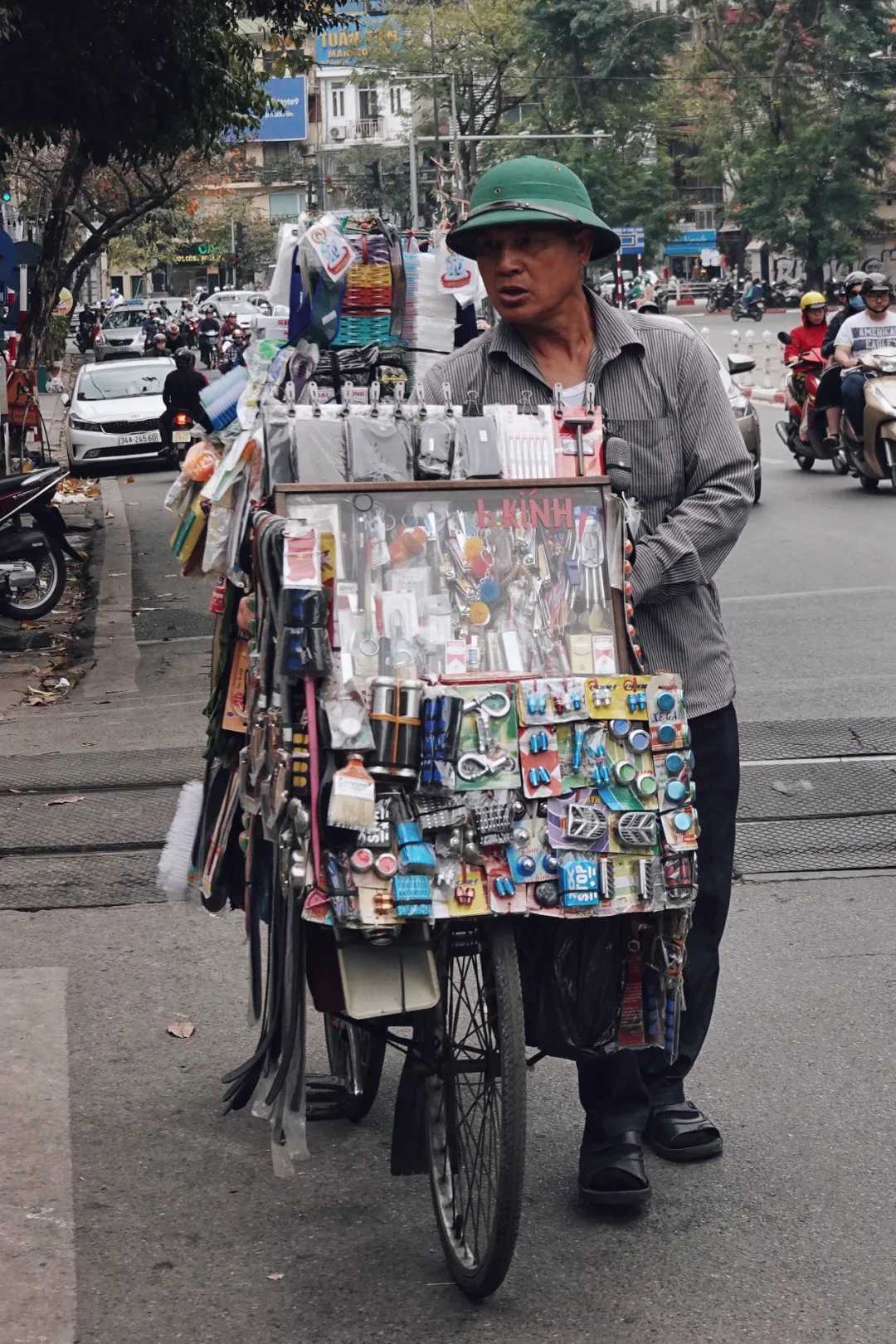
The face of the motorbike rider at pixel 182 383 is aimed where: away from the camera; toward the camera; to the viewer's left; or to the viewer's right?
away from the camera

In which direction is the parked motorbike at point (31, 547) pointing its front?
to the viewer's left

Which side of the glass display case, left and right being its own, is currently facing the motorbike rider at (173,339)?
back

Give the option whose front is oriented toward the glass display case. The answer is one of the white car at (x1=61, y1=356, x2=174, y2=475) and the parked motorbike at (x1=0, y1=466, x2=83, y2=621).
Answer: the white car

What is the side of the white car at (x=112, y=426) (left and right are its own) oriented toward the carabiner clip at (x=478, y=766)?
front

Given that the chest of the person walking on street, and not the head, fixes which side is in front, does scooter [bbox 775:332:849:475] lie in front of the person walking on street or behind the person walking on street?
behind

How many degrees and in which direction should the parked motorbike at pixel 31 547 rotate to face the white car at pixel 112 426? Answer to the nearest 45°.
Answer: approximately 90° to its right

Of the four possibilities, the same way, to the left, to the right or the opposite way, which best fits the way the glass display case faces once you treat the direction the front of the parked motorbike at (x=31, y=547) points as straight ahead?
to the left
